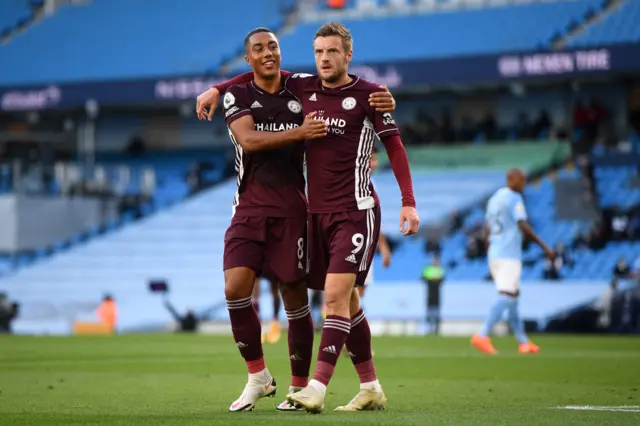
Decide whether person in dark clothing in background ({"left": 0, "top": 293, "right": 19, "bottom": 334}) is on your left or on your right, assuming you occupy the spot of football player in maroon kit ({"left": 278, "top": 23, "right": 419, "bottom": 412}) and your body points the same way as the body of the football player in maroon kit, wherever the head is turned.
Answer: on your right

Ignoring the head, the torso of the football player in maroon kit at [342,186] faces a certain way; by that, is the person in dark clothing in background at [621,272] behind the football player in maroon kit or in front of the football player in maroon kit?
behind

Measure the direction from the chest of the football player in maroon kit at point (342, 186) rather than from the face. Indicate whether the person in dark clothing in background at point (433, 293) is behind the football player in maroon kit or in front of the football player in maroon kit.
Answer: behind

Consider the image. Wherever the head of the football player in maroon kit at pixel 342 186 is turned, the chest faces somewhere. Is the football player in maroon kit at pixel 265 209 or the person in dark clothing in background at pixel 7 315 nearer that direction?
the football player in maroon kit

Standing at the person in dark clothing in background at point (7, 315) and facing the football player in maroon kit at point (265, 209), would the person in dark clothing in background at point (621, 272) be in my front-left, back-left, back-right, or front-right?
front-left

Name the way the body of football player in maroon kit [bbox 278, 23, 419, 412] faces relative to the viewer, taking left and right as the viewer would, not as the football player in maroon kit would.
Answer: facing the viewer and to the left of the viewer

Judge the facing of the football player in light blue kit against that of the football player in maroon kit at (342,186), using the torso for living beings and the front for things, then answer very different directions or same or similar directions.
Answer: very different directions

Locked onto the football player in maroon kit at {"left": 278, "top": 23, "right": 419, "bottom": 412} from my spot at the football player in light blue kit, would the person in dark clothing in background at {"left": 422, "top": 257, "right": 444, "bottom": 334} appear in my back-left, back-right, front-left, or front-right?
back-right

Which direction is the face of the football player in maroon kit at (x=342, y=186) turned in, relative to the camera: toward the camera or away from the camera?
toward the camera
